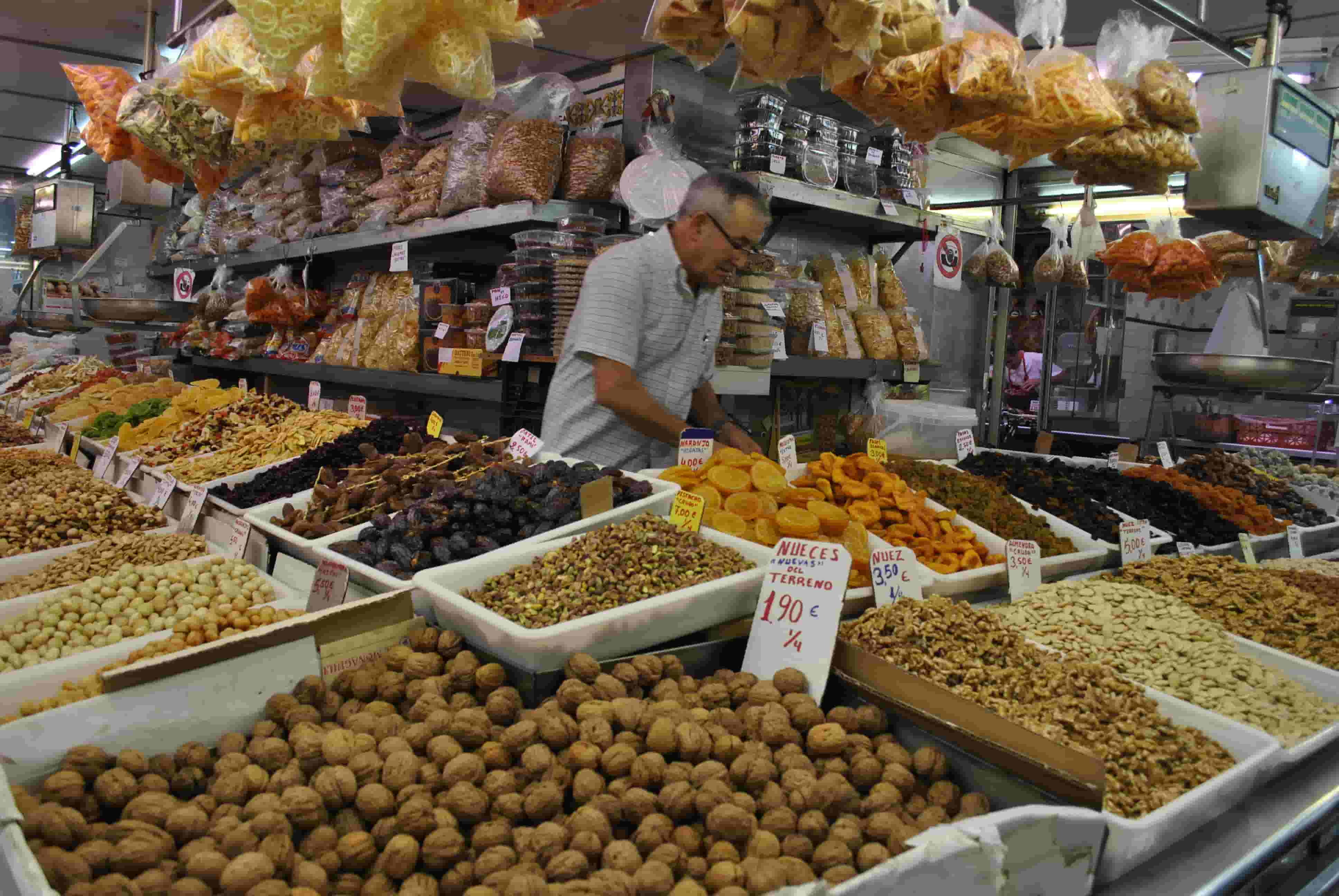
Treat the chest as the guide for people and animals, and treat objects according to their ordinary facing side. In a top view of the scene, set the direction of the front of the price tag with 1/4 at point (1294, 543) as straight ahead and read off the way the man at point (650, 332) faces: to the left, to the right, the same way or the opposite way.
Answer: to the left

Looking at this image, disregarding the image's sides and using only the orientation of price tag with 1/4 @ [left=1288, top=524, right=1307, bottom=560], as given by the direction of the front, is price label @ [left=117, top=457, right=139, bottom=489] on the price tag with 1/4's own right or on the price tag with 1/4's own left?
on the price tag with 1/4's own right

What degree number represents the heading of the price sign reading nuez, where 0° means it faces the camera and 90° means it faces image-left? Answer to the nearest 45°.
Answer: approximately 0°

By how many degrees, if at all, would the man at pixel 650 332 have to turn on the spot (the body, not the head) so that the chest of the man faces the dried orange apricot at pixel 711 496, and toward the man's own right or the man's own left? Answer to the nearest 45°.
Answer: approximately 45° to the man's own right

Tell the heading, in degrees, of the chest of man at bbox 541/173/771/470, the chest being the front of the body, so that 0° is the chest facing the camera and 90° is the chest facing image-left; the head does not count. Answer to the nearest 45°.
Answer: approximately 315°
